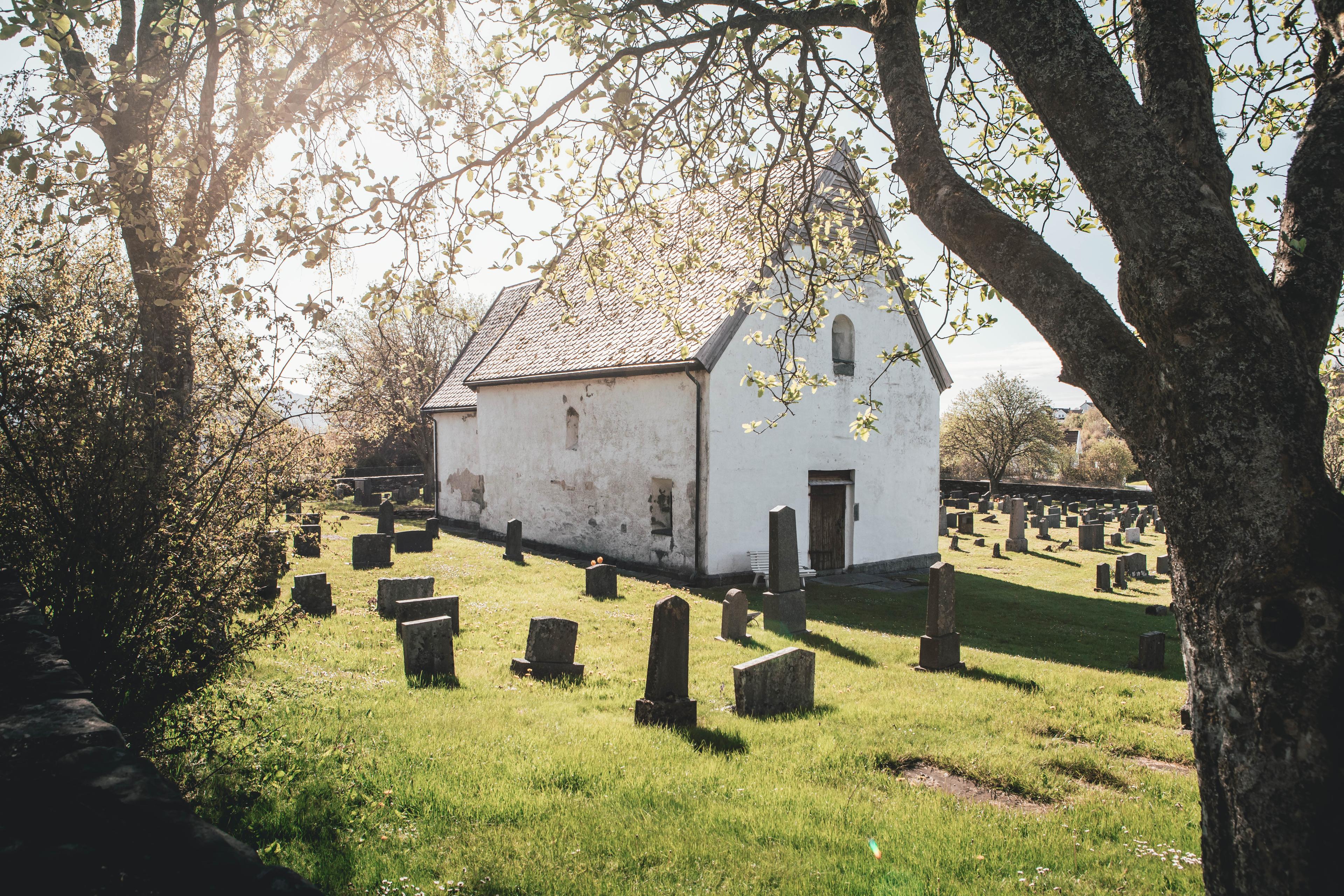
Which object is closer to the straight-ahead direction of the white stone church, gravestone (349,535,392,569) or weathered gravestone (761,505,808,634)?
the weathered gravestone

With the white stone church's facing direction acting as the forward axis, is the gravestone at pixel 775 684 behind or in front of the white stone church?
in front

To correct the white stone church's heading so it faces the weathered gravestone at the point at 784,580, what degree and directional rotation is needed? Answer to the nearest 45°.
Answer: approximately 45° to its right

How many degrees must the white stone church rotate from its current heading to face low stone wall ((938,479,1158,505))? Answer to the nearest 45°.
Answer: approximately 90° to its left

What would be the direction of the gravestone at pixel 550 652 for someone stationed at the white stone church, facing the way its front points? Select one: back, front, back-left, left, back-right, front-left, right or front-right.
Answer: front-right

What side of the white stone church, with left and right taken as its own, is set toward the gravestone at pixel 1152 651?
front

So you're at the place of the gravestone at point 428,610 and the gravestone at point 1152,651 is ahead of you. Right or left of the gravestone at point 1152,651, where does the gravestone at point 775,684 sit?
right

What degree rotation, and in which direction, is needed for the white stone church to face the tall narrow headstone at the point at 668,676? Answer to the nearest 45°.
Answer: approximately 45° to its right

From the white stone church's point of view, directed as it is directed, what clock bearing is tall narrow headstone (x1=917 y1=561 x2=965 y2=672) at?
The tall narrow headstone is roughly at 1 o'clock from the white stone church.

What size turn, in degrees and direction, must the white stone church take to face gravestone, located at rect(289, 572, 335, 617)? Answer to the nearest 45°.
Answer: approximately 90° to its right

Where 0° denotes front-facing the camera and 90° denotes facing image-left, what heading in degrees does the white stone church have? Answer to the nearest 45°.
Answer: approximately 315°
